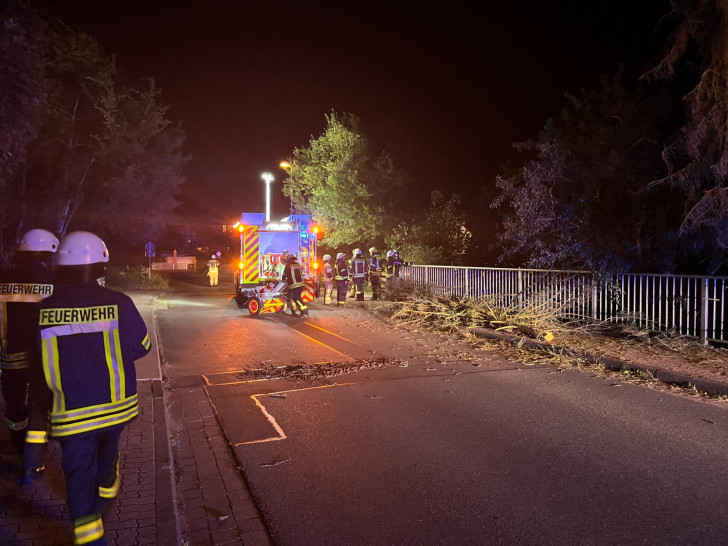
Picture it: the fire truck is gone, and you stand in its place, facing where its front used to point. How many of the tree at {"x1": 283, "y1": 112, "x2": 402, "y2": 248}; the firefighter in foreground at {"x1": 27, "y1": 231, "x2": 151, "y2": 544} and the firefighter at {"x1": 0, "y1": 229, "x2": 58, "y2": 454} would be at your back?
2

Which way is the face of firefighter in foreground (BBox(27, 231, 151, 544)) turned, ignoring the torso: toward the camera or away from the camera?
away from the camera

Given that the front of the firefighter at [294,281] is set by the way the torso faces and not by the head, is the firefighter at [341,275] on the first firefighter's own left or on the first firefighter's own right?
on the first firefighter's own right

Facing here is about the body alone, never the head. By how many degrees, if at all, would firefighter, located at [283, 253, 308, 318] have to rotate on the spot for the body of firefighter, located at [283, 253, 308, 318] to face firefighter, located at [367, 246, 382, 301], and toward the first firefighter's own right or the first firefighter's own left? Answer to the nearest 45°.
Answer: approximately 90° to the first firefighter's own right

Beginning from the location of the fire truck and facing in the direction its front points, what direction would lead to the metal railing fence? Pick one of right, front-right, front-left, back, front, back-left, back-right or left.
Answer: back-right

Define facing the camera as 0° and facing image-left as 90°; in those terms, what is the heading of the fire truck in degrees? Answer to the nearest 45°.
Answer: approximately 180°

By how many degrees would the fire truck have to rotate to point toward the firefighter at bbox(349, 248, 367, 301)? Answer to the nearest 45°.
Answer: approximately 90° to its right

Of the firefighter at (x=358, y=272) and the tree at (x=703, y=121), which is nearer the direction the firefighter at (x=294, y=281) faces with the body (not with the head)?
the firefighter

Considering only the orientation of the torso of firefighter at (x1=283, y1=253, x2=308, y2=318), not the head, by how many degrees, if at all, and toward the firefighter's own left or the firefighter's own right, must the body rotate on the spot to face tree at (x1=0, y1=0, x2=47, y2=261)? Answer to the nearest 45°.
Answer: approximately 90° to the firefighter's own left

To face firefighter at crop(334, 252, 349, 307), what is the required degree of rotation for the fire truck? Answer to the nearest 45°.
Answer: approximately 90° to its right

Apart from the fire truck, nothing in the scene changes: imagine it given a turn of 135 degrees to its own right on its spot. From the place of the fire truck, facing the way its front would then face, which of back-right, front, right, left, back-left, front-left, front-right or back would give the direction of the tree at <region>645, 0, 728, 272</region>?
front

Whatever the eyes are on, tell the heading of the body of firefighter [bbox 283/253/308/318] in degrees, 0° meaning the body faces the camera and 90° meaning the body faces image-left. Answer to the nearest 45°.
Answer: approximately 135°
